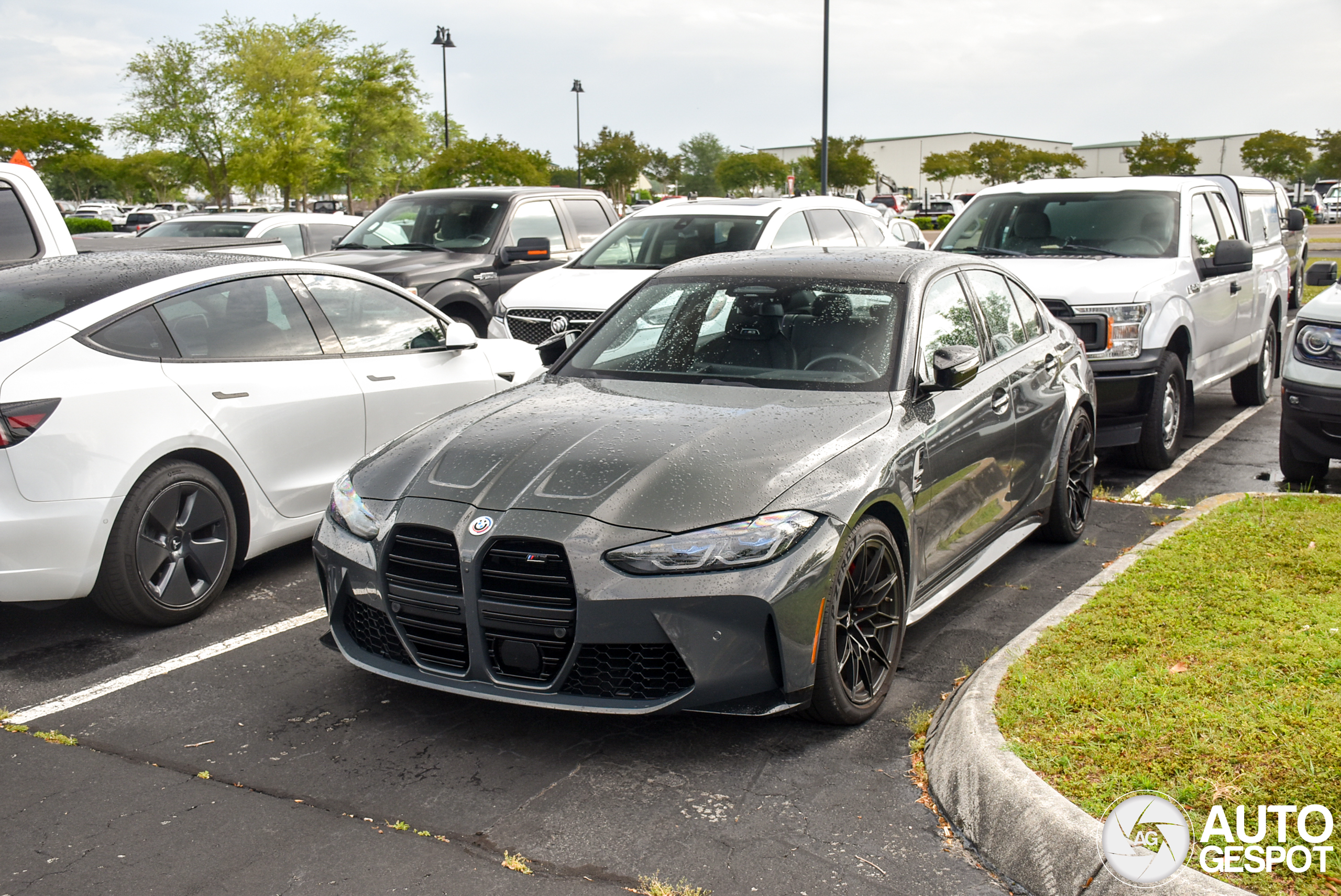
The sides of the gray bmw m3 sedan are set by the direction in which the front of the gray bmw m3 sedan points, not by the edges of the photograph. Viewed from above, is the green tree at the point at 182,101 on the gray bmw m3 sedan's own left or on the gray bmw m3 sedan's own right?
on the gray bmw m3 sedan's own right

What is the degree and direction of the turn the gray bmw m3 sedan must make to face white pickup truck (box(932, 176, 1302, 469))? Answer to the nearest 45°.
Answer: approximately 180°

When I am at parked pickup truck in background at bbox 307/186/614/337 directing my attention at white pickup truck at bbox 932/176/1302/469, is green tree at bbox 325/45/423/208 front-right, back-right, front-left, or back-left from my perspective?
back-left

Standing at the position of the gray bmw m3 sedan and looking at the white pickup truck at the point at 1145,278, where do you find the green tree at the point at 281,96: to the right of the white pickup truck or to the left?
left

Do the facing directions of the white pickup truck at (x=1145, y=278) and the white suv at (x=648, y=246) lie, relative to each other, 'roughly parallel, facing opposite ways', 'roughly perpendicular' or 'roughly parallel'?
roughly parallel

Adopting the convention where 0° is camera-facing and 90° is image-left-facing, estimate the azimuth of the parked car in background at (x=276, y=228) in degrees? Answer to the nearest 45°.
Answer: approximately 45°

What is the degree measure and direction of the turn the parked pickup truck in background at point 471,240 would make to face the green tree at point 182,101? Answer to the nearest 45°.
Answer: approximately 135° to its right

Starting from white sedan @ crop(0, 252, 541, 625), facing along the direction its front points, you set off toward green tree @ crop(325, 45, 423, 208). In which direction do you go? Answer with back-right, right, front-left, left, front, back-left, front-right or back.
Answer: front-left

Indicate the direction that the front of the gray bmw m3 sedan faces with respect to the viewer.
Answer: facing the viewer and to the left of the viewer

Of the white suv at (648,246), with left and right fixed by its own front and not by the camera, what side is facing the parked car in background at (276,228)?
right

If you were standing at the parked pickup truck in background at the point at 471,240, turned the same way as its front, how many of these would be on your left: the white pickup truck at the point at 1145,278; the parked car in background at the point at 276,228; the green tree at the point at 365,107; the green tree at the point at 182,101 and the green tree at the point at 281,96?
1

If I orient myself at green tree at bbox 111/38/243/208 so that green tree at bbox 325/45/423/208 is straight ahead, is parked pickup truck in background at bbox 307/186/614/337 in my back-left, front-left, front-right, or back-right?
front-right
